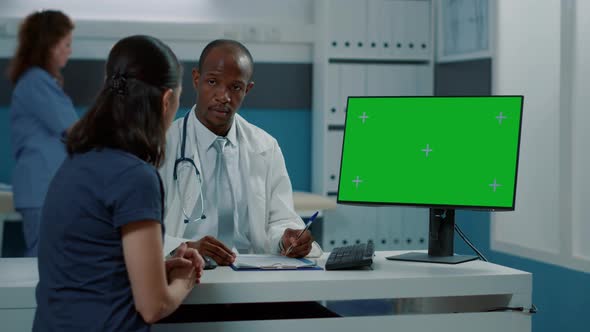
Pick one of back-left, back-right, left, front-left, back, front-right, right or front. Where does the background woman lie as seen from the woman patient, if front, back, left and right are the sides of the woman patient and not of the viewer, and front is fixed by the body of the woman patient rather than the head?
front-left

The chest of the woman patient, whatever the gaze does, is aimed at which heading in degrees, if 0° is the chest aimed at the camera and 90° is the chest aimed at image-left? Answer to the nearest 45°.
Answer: approximately 225°

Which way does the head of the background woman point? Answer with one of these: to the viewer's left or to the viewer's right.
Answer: to the viewer's right

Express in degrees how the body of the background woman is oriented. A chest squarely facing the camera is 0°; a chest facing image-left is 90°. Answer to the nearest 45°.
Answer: approximately 270°

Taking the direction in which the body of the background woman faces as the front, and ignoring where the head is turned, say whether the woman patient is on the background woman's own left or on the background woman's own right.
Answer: on the background woman's own right

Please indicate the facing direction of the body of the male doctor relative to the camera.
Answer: toward the camera

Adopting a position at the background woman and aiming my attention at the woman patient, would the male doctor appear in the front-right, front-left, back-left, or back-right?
front-left

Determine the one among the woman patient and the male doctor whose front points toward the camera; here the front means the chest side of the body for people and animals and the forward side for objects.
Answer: the male doctor

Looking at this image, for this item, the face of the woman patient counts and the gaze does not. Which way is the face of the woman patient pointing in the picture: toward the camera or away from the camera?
away from the camera

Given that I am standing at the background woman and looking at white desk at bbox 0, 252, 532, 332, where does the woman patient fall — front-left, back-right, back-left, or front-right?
front-right

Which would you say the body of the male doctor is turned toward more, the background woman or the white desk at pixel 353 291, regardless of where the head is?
the white desk

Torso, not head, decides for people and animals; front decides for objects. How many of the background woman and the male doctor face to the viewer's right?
1

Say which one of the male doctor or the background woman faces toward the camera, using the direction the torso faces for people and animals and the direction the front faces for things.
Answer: the male doctor

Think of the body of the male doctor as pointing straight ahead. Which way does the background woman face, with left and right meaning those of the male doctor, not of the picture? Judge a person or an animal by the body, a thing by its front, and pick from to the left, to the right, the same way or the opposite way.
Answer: to the left
